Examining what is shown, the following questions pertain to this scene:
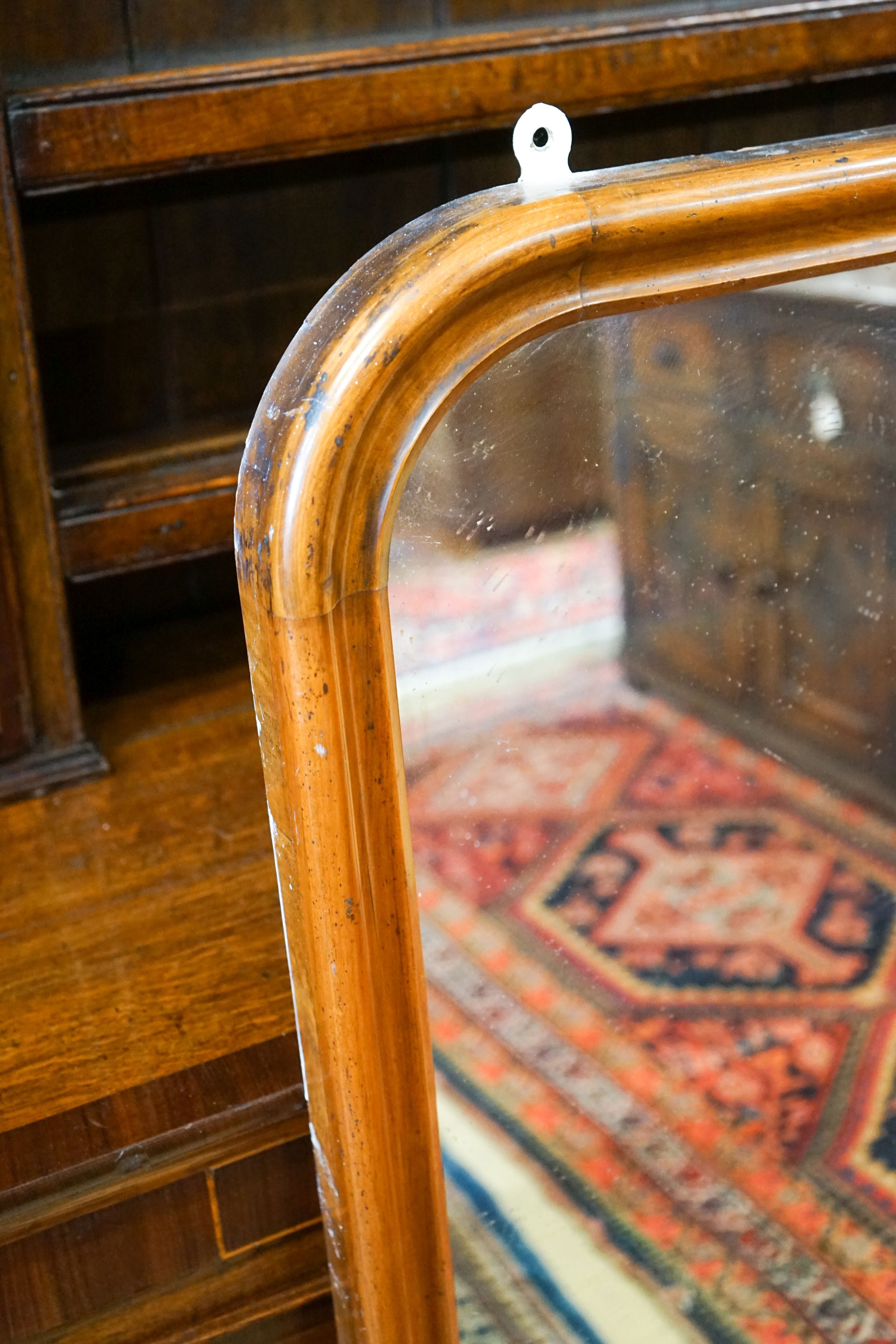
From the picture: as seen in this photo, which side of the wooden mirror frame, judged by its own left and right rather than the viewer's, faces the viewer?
front

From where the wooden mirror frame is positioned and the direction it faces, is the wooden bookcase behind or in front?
behind
